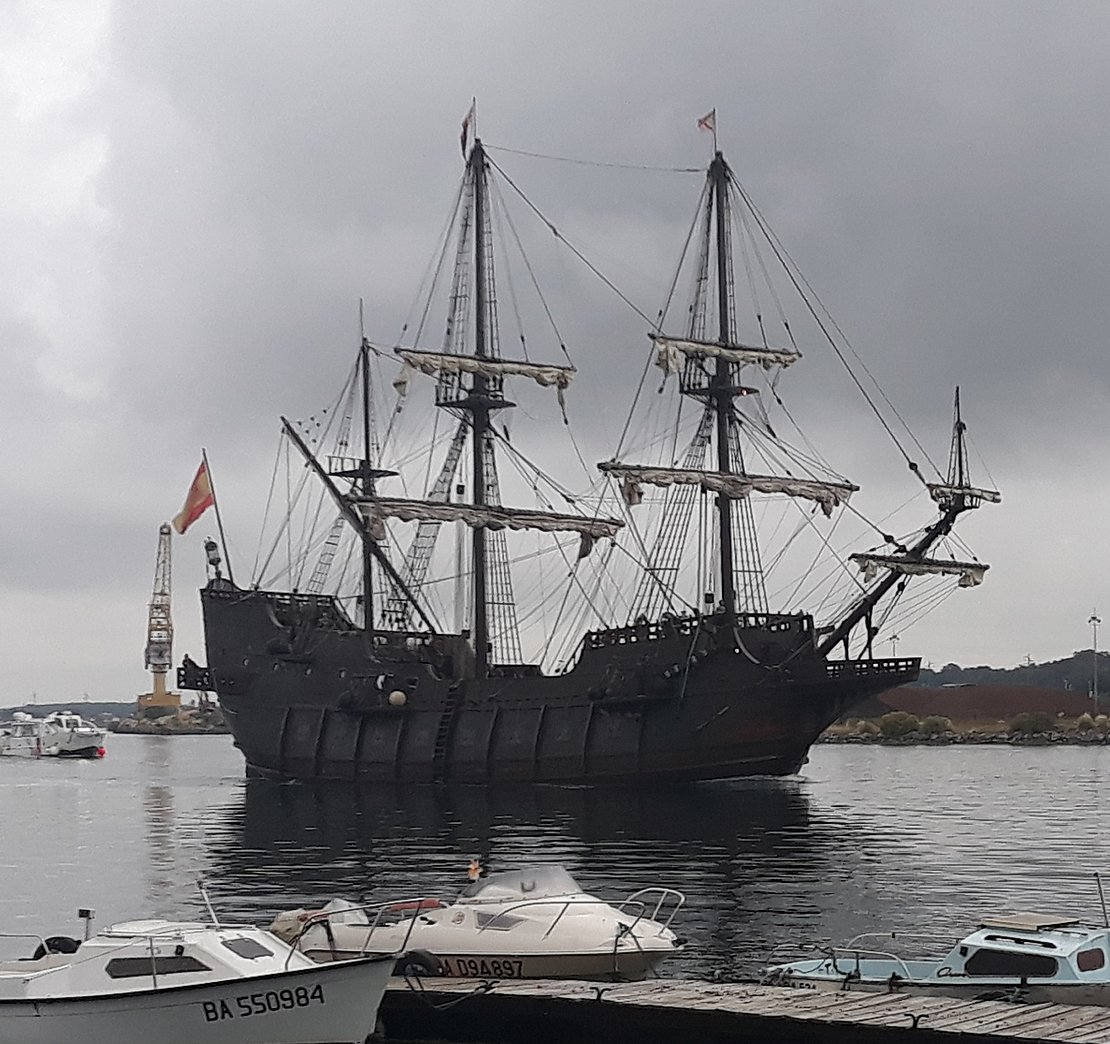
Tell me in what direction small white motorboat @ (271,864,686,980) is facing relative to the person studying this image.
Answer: facing to the right of the viewer

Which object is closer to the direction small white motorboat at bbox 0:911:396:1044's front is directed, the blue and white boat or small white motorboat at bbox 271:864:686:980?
the blue and white boat

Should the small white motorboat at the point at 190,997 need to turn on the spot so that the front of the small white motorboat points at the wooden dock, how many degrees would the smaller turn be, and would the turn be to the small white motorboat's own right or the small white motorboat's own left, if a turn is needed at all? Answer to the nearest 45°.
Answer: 0° — it already faces it

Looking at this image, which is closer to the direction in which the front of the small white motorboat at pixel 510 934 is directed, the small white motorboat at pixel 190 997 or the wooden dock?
the wooden dock

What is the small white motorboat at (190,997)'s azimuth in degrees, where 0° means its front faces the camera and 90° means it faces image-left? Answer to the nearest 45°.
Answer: approximately 270°

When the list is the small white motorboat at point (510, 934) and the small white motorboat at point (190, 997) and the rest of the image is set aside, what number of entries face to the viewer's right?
2

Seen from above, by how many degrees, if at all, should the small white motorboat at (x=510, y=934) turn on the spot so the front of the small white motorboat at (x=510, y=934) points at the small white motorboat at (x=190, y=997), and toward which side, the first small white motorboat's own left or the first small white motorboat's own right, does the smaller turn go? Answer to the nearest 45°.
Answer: approximately 135° to the first small white motorboat's own right

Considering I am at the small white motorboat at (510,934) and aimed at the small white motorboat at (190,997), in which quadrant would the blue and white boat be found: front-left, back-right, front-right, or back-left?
back-left

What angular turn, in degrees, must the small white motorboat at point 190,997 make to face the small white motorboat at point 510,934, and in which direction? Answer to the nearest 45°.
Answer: approximately 45° to its left

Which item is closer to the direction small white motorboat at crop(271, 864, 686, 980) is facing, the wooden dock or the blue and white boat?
the blue and white boat
